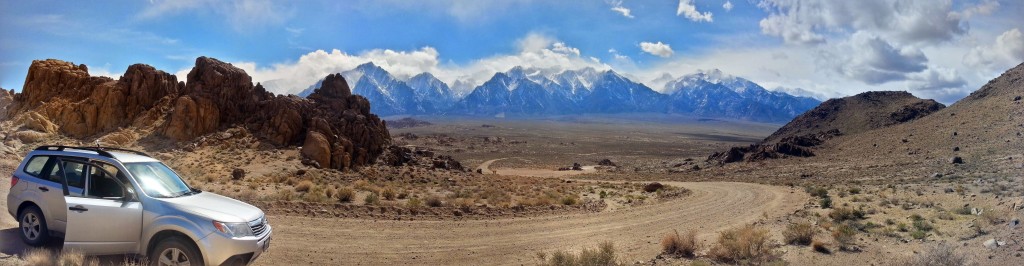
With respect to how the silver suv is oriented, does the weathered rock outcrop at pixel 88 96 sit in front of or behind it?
behind

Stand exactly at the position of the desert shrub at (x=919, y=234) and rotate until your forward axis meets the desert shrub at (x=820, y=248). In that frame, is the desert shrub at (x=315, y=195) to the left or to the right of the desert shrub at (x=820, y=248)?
right

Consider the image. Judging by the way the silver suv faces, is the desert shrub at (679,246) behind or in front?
in front

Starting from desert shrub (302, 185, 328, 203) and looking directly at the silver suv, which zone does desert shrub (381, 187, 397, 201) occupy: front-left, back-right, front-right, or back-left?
back-left

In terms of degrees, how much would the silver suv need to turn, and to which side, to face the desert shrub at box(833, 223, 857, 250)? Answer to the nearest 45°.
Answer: approximately 45° to its left

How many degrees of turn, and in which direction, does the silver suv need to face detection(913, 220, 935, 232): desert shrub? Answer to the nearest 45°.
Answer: approximately 45° to its left

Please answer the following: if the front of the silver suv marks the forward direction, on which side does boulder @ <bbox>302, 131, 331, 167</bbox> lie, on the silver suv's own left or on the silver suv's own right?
on the silver suv's own left

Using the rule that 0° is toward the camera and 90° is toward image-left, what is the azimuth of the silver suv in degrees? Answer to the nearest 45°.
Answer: approximately 315°

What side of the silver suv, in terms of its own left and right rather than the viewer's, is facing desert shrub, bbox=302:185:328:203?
left

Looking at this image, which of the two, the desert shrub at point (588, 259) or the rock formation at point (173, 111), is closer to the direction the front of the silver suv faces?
the desert shrub

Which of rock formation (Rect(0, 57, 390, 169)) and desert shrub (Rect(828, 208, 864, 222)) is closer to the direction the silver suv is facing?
the desert shrub

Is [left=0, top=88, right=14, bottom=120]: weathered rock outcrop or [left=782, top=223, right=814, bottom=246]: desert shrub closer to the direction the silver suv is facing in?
the desert shrub

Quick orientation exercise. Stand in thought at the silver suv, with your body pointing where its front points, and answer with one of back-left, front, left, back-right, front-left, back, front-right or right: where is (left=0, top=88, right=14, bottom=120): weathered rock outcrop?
back-left

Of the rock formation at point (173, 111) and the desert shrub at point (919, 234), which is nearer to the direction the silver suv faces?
the desert shrub
